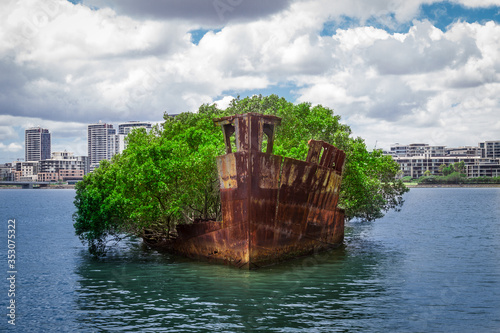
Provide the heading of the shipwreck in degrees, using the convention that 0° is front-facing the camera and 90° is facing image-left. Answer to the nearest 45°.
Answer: approximately 0°
